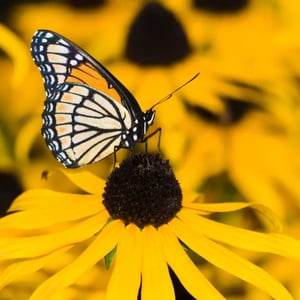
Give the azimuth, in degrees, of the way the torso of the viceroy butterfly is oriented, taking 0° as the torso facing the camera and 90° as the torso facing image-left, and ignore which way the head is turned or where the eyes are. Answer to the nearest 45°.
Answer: approximately 270°
